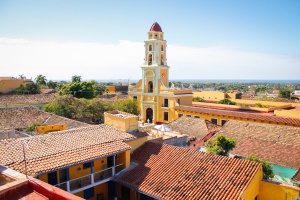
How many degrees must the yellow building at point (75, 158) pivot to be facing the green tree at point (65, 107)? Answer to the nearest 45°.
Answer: approximately 135° to its left

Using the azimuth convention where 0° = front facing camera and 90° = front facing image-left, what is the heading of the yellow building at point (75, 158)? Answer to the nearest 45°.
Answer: approximately 315°

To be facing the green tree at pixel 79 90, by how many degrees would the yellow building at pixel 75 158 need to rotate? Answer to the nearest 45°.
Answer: approximately 135° to its left

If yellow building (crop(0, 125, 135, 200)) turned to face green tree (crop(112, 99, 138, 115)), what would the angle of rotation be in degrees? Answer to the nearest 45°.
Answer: approximately 135° to its left
